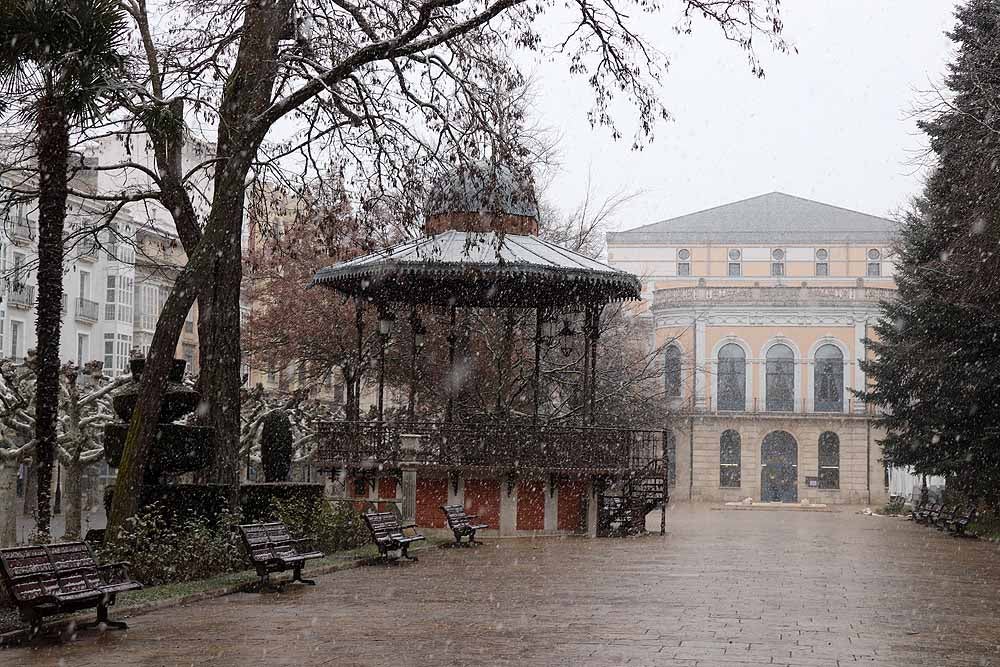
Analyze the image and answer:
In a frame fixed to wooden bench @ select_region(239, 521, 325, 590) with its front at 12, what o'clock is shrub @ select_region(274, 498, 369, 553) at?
The shrub is roughly at 8 o'clock from the wooden bench.

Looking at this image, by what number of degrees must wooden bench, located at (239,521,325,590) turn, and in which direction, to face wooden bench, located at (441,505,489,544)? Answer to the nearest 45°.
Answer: approximately 135° to its left

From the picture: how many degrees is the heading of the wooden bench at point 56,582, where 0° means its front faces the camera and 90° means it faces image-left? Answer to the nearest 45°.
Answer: approximately 315°

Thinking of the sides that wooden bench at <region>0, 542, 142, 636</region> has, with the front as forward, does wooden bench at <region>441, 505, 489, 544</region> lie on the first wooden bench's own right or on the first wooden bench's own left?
on the first wooden bench's own left

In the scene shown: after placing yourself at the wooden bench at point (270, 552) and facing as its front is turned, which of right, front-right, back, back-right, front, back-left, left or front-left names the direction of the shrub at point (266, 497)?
back-left

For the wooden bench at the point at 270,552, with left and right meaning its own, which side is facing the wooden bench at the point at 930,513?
left

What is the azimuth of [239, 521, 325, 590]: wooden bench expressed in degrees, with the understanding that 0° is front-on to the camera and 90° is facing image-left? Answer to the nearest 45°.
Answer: approximately 315°

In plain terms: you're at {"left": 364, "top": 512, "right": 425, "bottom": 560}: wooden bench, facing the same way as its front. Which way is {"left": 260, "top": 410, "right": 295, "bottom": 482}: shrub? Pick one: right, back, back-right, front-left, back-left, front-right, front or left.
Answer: back

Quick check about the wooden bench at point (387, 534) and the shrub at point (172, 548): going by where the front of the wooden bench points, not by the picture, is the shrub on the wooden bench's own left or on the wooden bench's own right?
on the wooden bench's own right

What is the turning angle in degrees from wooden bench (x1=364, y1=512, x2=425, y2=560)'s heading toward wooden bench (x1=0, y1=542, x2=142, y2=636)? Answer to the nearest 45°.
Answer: approximately 45° to its right

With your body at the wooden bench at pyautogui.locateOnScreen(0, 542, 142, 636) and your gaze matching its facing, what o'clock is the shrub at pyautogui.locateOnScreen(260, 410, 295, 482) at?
The shrub is roughly at 8 o'clock from the wooden bench.

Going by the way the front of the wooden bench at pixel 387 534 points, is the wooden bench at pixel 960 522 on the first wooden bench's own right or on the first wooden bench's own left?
on the first wooden bench's own left

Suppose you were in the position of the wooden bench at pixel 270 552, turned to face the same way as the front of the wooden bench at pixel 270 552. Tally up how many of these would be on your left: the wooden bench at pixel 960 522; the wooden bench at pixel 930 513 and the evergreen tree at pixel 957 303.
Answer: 3

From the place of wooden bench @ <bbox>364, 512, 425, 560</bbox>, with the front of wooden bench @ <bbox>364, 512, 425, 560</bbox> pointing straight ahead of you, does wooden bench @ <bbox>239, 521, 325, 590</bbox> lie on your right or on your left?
on your right

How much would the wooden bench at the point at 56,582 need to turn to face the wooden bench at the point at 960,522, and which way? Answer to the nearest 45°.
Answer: approximately 90° to its left
